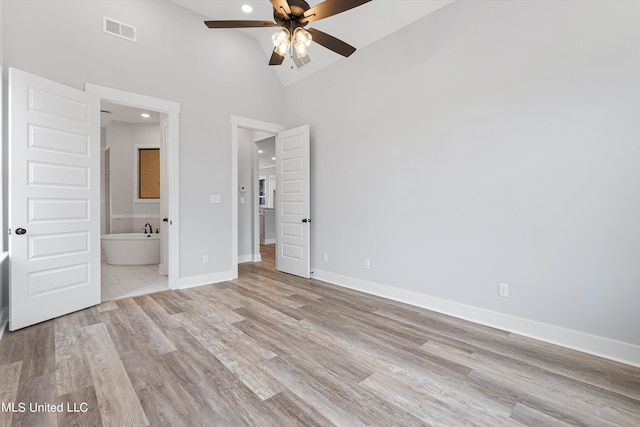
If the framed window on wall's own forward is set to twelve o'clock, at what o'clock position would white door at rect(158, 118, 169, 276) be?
The white door is roughly at 12 o'clock from the framed window on wall.

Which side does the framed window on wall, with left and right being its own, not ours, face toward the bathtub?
front

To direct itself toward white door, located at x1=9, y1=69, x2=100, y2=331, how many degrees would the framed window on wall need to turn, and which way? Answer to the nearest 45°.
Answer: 0° — it already faces it

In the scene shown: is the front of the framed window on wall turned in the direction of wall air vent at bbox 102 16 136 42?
yes

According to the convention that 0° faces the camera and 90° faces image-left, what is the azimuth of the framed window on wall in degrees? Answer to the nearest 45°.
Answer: approximately 0°

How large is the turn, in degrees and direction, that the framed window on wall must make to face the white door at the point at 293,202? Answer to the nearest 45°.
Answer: approximately 45° to its left

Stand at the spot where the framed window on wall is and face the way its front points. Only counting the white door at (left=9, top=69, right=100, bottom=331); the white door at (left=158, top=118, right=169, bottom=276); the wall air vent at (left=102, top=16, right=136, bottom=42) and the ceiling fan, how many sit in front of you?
4

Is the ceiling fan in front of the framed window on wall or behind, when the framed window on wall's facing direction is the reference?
in front
